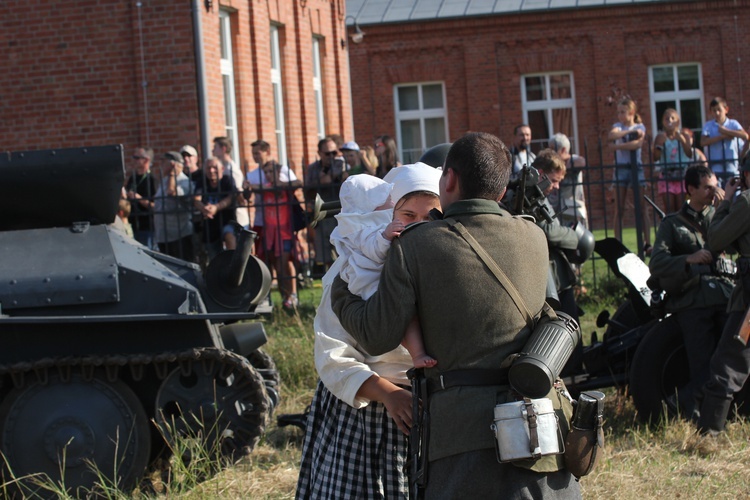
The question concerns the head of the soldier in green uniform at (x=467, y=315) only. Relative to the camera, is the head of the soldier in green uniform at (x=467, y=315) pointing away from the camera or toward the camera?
away from the camera

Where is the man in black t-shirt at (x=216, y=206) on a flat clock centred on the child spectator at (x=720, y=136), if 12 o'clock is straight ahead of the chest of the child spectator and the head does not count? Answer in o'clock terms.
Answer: The man in black t-shirt is roughly at 2 o'clock from the child spectator.

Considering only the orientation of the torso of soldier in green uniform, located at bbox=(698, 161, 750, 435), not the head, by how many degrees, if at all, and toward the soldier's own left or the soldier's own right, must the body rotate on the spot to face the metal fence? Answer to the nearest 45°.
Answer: approximately 45° to the soldier's own right

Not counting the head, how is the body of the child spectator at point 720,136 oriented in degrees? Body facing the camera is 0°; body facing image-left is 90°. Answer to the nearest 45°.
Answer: approximately 0°

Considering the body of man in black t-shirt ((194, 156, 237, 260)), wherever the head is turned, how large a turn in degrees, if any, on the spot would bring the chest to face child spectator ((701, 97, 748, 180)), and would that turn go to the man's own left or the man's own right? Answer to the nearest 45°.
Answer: approximately 90° to the man's own left

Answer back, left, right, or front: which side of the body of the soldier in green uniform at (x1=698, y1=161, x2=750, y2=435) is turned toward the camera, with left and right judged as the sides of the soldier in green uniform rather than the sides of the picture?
left

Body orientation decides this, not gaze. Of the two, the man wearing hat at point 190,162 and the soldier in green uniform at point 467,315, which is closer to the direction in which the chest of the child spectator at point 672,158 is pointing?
the soldier in green uniform

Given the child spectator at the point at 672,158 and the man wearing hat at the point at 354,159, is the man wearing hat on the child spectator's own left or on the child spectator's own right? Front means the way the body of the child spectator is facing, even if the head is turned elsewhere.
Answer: on the child spectator's own right

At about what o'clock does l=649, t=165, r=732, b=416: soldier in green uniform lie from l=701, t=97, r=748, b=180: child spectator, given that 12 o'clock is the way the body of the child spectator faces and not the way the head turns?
The soldier in green uniform is roughly at 12 o'clock from the child spectator.

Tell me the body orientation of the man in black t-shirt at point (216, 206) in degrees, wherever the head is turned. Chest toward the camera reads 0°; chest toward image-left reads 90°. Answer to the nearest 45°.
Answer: approximately 0°
